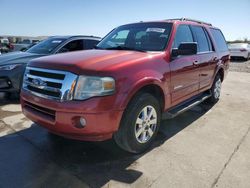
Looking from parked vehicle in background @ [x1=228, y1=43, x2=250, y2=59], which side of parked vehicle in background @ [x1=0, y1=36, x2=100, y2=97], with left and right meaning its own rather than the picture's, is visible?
back

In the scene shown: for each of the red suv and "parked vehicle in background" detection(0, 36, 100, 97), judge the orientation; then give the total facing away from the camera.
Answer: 0

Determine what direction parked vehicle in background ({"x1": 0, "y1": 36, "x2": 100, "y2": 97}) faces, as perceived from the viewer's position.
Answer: facing the viewer and to the left of the viewer

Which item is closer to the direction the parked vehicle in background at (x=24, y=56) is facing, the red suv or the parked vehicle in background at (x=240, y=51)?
the red suv

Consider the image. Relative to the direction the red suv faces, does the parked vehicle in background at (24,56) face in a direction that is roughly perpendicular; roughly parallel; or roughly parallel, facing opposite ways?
roughly parallel

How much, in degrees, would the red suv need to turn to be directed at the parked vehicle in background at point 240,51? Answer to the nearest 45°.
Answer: approximately 180°

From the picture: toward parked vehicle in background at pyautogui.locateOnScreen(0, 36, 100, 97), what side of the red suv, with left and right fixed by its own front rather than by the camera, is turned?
right

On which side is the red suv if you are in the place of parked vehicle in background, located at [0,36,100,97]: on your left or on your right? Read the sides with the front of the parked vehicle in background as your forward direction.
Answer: on your left
